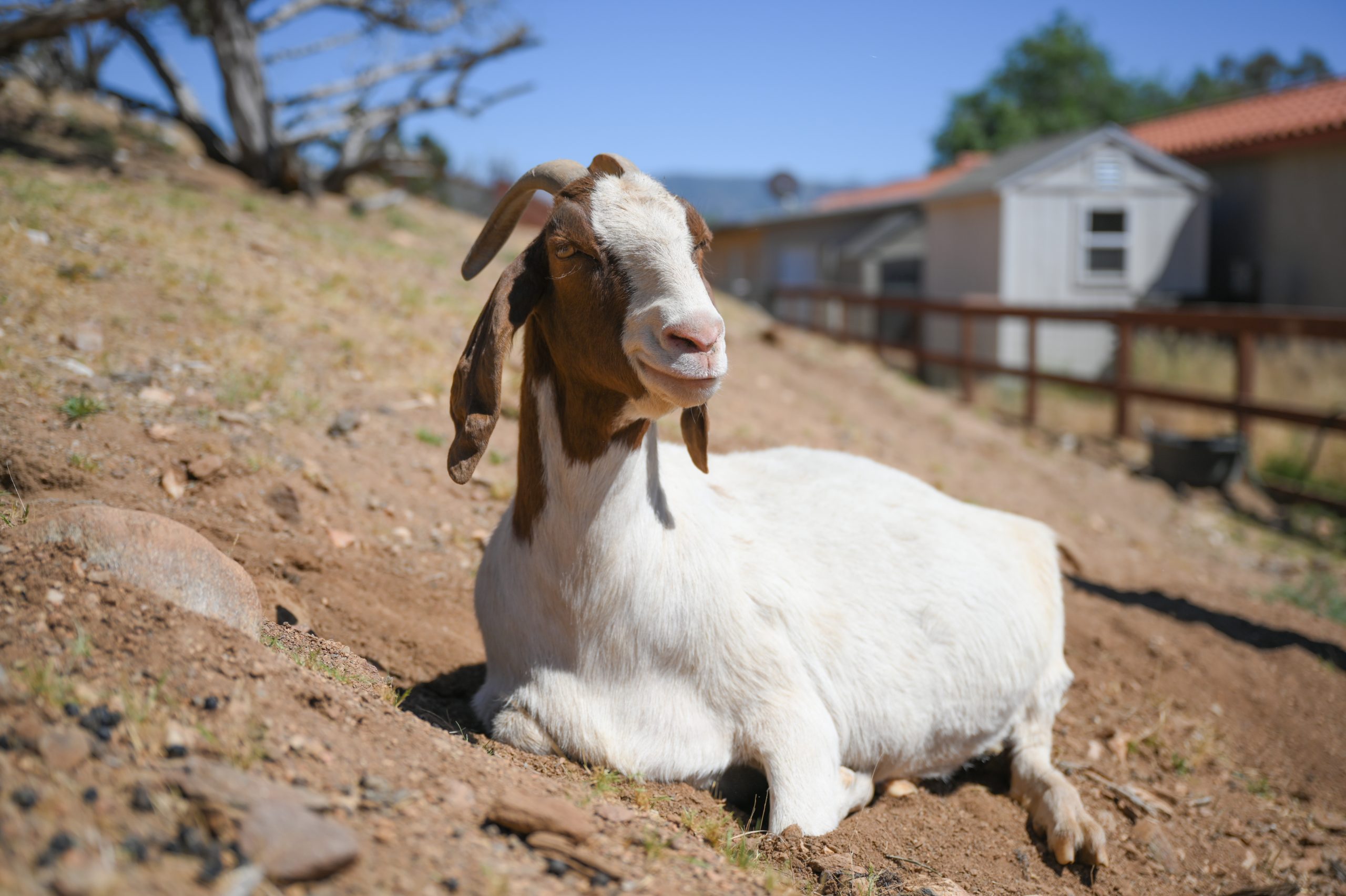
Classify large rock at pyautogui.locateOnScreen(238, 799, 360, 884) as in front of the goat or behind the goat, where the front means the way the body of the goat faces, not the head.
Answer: in front

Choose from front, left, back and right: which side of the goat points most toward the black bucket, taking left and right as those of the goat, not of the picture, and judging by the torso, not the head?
back

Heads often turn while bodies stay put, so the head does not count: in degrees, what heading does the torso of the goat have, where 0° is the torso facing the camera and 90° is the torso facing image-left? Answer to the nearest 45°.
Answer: approximately 45°

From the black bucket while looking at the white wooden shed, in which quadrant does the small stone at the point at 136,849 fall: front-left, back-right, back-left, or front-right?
back-left

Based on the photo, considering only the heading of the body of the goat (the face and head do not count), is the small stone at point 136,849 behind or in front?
in front
